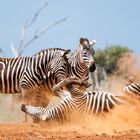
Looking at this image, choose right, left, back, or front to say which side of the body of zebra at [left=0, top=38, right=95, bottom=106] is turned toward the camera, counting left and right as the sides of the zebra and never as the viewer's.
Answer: right

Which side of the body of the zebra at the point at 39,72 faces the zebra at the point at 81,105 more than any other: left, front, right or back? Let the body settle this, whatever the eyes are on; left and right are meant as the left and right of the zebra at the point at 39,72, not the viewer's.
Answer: front

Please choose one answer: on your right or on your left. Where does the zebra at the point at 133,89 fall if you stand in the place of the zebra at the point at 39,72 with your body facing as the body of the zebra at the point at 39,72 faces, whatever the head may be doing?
on your right
